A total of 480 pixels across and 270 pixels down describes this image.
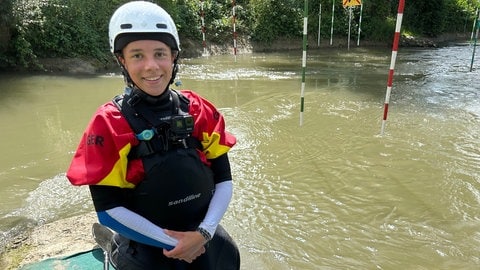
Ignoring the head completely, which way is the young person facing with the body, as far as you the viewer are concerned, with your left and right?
facing the viewer and to the right of the viewer

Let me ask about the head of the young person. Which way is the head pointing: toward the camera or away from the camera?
toward the camera
